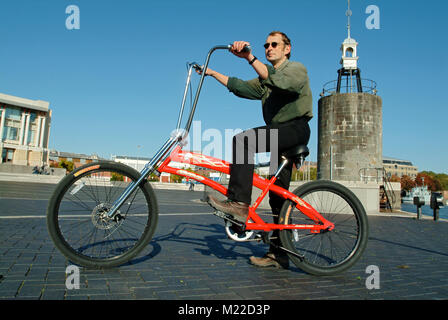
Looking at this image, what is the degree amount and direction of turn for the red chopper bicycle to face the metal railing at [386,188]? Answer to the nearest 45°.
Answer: approximately 135° to its right

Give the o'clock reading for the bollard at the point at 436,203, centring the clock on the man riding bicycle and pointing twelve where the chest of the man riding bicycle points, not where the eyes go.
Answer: The bollard is roughly at 4 o'clock from the man riding bicycle.

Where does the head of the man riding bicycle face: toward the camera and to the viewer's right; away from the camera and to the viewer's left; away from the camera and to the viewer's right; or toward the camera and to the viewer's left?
toward the camera and to the viewer's left

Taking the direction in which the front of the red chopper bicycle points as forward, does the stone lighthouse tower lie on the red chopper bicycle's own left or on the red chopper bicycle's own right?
on the red chopper bicycle's own right

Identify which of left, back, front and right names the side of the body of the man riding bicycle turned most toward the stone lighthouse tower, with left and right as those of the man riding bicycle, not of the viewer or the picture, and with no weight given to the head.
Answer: right

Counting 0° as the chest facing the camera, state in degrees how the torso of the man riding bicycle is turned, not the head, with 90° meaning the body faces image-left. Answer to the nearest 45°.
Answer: approximately 90°

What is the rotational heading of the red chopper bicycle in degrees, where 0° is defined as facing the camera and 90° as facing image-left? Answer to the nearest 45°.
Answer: approximately 90°

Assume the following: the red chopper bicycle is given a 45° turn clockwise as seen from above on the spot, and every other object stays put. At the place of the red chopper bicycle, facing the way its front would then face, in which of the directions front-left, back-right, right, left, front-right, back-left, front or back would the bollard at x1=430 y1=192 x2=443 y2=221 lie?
right
